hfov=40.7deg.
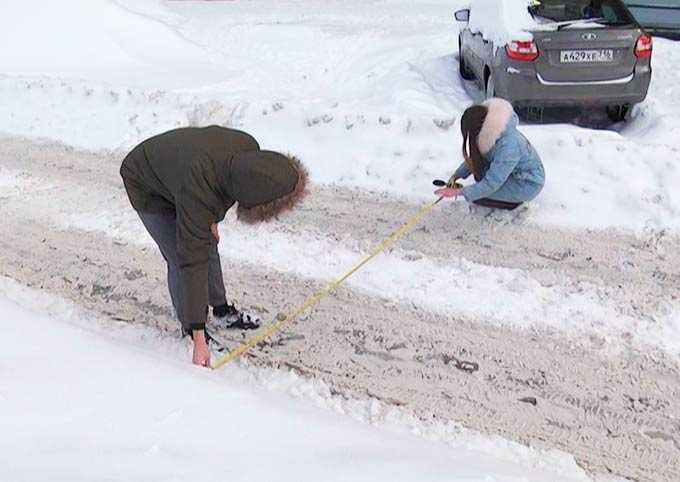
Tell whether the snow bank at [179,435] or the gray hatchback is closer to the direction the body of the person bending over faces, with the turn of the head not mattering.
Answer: the gray hatchback

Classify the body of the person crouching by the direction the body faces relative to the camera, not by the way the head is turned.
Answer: to the viewer's left

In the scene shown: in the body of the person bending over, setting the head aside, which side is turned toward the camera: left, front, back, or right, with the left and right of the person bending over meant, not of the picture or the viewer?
right

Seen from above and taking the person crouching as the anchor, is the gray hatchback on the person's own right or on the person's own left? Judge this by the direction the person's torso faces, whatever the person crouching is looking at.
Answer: on the person's own right

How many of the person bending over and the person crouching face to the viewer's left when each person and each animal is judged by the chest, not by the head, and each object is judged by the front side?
1

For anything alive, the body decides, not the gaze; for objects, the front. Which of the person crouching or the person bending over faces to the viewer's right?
the person bending over

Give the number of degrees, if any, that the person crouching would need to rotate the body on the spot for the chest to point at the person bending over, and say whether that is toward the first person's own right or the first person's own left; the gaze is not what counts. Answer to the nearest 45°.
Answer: approximately 45° to the first person's own left

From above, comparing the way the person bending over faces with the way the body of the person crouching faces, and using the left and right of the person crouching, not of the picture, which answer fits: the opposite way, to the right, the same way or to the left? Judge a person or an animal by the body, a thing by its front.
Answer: the opposite way

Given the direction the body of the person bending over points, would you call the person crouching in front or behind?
in front

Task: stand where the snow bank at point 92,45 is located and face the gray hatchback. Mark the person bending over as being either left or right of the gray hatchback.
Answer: right

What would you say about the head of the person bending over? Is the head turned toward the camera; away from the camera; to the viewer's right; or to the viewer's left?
to the viewer's right

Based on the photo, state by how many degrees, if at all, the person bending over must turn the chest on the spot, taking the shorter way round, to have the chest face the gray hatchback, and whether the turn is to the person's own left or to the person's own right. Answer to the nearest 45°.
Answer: approximately 45° to the person's own left

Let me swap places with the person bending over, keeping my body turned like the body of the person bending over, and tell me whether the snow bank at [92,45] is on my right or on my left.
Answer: on my left
